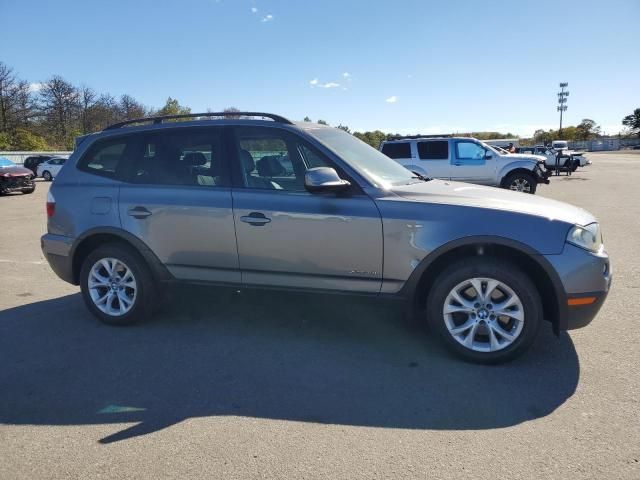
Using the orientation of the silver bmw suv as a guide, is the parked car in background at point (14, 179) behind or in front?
behind

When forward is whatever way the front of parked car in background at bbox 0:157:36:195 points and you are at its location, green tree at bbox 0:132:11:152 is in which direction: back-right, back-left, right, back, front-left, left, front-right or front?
back-left

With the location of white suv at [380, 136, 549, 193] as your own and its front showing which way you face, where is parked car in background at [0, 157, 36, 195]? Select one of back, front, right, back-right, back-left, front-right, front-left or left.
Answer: back

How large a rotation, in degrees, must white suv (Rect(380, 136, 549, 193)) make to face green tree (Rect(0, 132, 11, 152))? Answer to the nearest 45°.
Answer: approximately 135° to its left

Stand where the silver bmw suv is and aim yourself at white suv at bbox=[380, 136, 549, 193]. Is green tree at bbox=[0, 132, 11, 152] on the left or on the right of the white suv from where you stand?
left

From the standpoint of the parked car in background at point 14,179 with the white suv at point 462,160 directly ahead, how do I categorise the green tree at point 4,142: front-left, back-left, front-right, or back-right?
back-left

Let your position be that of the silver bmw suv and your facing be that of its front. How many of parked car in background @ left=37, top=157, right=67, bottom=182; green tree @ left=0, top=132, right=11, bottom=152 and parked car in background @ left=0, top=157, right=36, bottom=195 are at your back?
3

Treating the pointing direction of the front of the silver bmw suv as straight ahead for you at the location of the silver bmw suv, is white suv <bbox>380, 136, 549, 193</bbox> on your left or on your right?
on your left

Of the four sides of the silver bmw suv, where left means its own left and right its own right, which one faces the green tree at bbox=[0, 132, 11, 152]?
back

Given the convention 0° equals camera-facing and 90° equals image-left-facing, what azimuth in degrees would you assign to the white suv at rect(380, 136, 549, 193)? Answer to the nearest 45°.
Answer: approximately 270°

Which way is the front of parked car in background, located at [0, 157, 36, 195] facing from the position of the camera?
facing the viewer and to the right of the viewer

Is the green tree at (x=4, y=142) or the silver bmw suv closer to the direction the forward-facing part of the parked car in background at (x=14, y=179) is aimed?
the silver bmw suv
